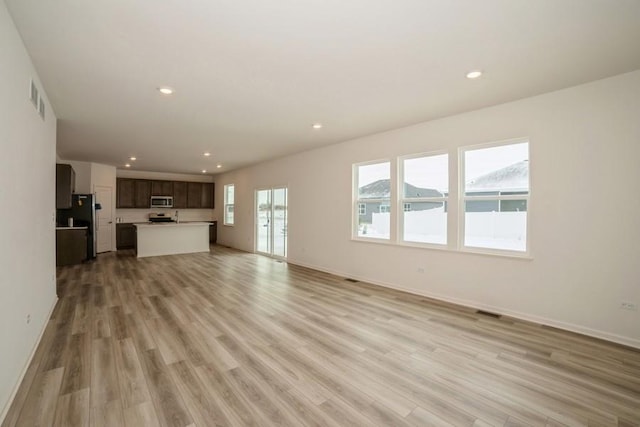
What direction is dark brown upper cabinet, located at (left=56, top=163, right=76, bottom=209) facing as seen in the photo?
to the viewer's right

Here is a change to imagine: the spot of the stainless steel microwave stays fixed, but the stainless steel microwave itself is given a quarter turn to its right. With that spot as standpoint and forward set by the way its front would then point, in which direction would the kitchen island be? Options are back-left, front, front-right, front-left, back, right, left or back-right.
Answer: left

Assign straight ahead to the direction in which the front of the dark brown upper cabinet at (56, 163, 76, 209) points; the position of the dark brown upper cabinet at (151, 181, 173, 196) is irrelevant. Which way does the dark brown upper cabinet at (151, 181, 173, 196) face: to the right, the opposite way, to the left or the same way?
to the right

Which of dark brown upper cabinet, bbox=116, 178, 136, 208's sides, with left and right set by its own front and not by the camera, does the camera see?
front

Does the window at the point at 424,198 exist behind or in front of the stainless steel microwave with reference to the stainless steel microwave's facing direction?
in front

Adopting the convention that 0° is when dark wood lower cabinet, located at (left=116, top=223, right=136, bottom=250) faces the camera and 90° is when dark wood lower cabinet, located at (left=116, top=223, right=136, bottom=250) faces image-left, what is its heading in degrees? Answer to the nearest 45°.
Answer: approximately 0°

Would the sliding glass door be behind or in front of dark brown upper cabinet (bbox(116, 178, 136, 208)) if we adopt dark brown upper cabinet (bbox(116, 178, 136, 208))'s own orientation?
in front

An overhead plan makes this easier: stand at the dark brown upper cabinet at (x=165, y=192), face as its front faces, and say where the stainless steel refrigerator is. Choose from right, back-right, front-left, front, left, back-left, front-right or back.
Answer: front-right

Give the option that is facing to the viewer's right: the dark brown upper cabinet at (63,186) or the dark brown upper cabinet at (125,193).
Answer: the dark brown upper cabinet at (63,186)

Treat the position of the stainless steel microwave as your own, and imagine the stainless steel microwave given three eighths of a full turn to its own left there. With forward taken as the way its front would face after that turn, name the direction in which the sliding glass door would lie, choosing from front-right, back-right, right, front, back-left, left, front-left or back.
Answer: right

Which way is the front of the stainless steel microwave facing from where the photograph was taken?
facing the viewer

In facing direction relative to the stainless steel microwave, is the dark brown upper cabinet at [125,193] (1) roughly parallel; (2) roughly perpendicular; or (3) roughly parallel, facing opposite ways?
roughly parallel

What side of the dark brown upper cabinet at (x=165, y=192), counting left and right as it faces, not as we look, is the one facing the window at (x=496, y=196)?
front

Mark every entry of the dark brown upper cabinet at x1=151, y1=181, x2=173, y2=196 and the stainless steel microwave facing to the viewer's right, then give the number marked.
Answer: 0
